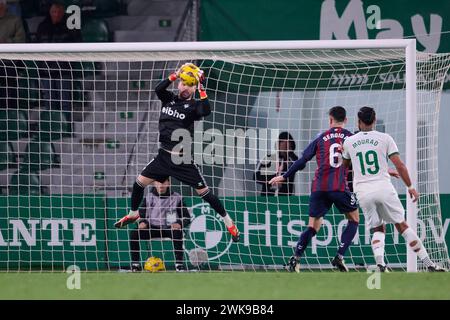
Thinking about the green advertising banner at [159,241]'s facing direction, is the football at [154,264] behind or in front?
in front

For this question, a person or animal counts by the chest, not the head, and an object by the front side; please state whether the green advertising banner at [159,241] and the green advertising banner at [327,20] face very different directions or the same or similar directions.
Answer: same or similar directions

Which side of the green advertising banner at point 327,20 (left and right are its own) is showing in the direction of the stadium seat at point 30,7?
right

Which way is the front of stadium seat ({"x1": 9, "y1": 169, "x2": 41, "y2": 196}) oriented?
toward the camera

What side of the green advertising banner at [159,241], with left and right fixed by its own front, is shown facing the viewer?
front

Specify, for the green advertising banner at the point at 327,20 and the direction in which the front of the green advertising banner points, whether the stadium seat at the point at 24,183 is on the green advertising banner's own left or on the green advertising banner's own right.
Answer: on the green advertising banner's own right

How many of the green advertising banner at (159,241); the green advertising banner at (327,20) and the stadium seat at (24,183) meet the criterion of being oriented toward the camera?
3

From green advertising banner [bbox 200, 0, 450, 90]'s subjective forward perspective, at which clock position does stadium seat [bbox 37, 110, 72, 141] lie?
The stadium seat is roughly at 3 o'clock from the green advertising banner.

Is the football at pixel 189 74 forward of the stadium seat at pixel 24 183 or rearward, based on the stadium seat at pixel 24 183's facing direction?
forward

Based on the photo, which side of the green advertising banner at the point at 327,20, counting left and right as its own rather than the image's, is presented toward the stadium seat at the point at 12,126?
right

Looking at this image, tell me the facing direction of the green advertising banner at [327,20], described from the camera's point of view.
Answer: facing the viewer

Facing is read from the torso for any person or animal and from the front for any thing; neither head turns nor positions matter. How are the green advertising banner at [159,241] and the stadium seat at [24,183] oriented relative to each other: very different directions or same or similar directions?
same or similar directions
